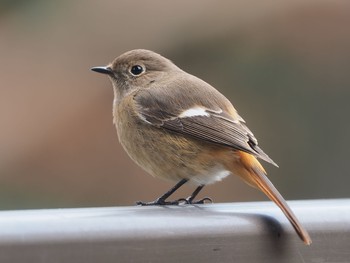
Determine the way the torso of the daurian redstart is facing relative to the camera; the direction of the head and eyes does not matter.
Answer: to the viewer's left
